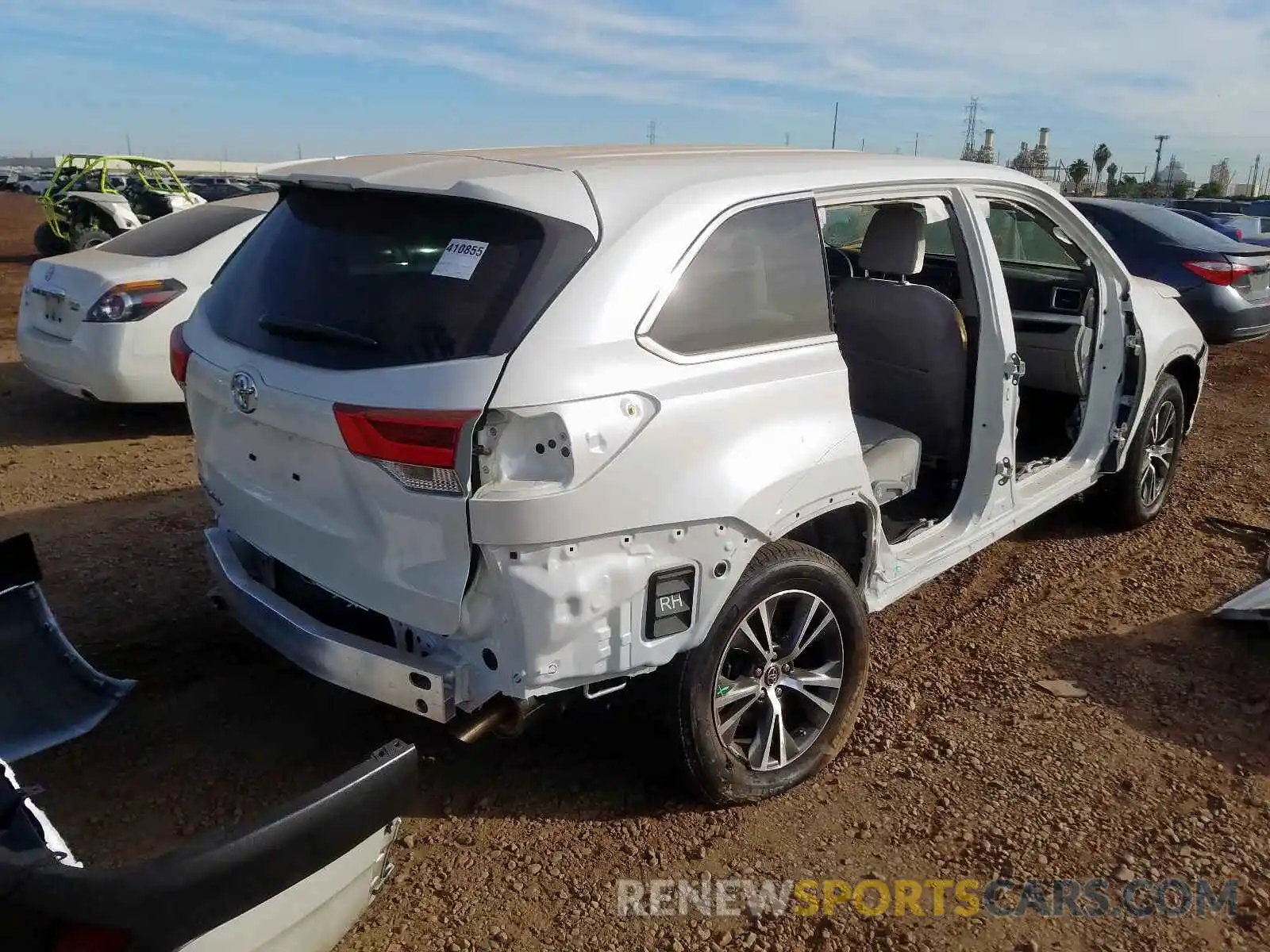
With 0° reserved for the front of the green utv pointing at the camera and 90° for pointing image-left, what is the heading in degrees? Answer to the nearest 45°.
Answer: approximately 225°

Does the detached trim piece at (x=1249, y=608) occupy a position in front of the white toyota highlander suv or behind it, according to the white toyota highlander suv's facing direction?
in front

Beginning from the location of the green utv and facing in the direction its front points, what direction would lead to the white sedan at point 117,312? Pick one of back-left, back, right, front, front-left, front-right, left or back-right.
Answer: back-right

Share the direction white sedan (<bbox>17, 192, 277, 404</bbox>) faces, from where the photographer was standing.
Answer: facing away from the viewer and to the right of the viewer

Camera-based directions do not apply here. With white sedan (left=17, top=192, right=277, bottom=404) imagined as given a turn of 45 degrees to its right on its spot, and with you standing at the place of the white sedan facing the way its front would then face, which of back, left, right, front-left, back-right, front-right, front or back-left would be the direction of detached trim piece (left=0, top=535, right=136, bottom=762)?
right

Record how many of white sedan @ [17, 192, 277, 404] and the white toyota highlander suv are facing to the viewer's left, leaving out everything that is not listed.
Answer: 0

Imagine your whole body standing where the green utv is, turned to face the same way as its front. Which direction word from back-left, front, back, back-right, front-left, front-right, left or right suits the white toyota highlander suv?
back-right

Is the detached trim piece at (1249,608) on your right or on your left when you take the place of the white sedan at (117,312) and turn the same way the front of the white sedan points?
on your right

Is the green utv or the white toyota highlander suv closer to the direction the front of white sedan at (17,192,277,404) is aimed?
the green utv

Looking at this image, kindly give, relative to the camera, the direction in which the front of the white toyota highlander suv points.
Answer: facing away from the viewer and to the right of the viewer

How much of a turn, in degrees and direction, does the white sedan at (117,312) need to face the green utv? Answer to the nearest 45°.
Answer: approximately 45° to its left

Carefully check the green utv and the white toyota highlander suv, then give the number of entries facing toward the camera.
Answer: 0

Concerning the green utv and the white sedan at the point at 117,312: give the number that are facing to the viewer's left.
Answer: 0

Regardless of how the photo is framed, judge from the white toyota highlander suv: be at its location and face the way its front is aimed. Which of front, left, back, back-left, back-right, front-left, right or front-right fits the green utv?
left
